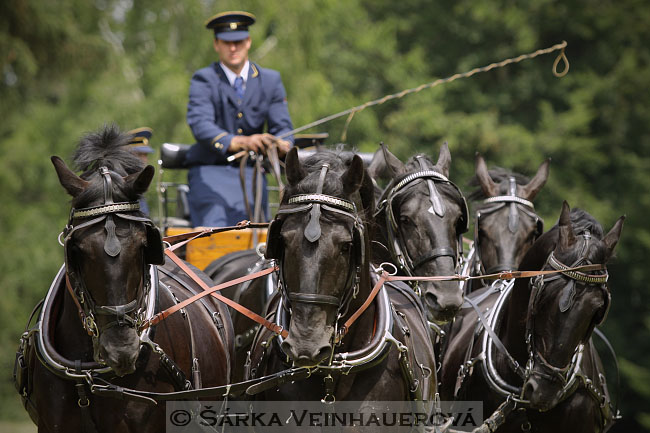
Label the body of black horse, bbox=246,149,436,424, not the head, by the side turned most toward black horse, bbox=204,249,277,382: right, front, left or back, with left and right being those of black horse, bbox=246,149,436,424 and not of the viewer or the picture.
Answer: back

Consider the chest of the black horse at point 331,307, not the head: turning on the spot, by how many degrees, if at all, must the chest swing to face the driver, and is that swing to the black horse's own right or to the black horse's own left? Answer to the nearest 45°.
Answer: approximately 180°

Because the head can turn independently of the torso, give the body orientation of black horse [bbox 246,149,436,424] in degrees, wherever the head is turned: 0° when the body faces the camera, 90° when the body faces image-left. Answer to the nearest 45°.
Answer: approximately 0°

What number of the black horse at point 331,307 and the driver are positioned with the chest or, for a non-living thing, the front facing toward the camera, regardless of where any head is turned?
2

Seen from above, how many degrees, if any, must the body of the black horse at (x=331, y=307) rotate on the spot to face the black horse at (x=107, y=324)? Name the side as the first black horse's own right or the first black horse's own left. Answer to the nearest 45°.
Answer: approximately 90° to the first black horse's own right

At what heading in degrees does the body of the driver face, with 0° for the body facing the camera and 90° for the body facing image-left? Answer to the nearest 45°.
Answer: approximately 0°
